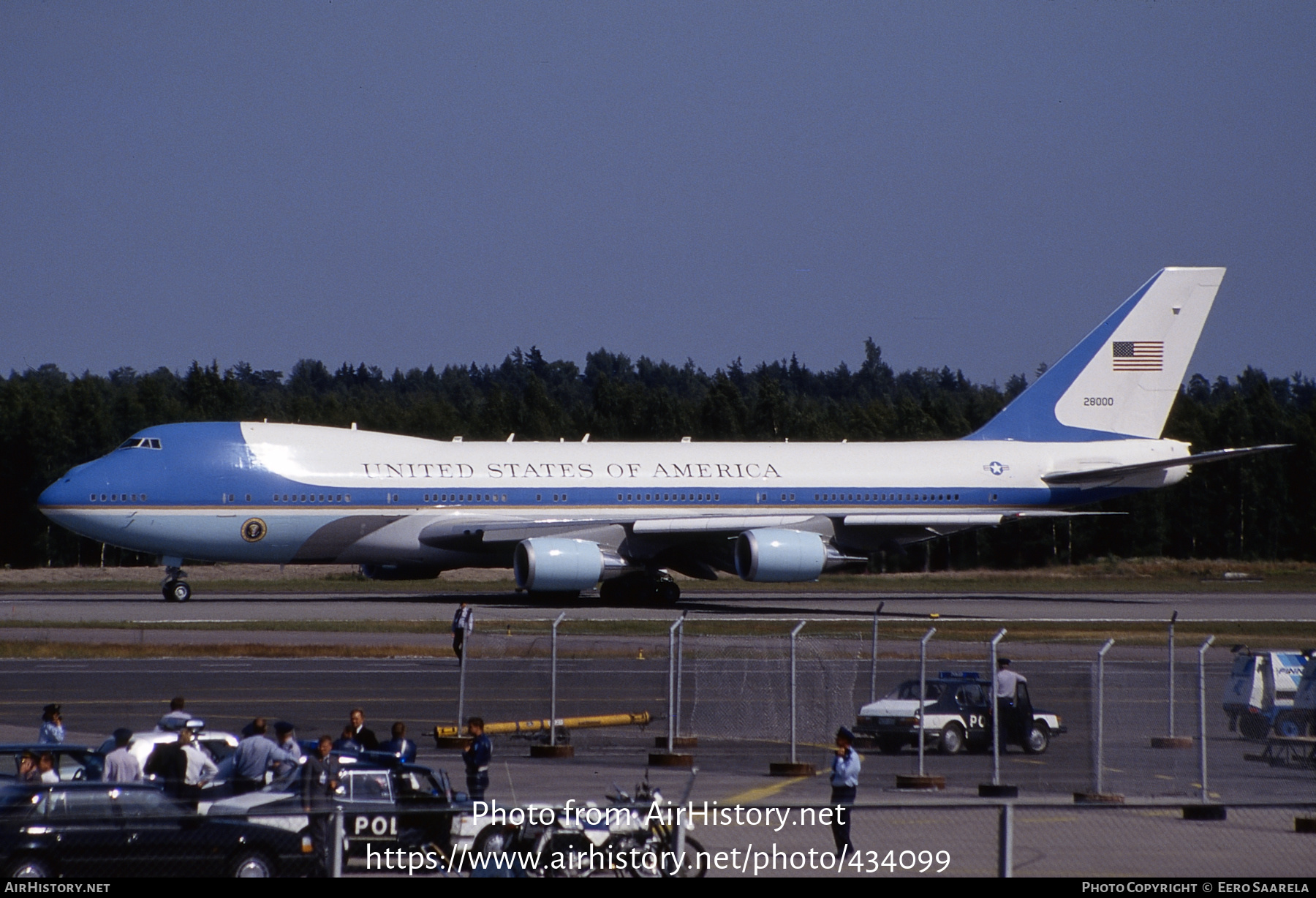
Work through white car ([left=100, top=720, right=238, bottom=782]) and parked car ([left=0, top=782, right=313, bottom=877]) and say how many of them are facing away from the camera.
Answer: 0

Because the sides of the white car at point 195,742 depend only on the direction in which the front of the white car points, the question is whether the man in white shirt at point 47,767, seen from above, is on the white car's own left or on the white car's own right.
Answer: on the white car's own right
